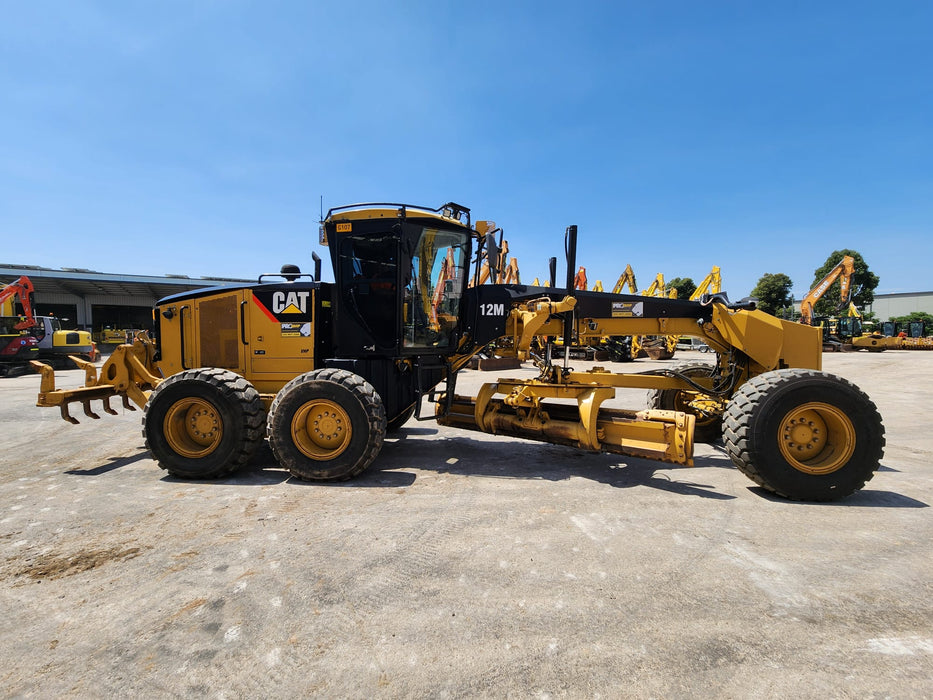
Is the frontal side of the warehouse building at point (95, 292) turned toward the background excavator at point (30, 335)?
yes

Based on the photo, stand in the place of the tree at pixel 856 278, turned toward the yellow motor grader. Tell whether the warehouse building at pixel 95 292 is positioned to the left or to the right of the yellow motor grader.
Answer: right

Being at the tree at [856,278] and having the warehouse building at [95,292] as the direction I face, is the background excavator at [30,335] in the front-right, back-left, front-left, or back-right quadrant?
front-left

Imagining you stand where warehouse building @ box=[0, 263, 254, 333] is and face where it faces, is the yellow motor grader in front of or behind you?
in front

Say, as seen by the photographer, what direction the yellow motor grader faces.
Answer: facing to the right of the viewer

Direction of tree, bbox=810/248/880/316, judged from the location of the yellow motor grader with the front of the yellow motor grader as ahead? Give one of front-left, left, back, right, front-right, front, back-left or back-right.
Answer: front-left

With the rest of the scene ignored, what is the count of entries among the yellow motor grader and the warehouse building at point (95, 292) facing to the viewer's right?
1

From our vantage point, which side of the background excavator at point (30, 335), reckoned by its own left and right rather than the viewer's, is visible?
left

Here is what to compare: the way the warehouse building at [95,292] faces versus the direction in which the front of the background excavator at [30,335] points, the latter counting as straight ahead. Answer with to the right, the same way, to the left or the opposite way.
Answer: to the left

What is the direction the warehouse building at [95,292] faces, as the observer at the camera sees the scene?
facing the viewer

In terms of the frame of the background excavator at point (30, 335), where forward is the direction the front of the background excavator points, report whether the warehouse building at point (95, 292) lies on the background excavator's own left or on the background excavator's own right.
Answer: on the background excavator's own right

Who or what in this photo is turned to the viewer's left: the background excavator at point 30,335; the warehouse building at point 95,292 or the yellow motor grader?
the background excavator

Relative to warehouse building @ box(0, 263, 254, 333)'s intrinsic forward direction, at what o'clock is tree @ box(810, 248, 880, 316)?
The tree is roughly at 10 o'clock from the warehouse building.

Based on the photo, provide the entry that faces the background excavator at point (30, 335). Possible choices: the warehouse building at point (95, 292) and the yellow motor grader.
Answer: the warehouse building
